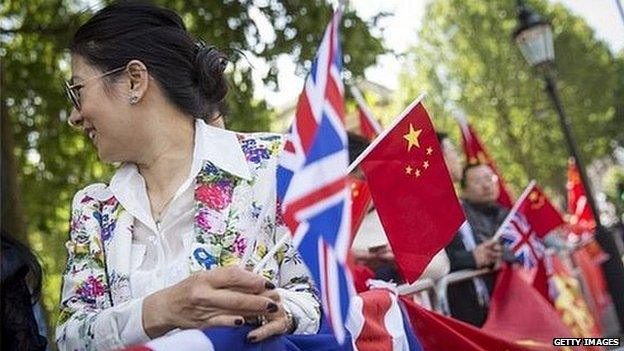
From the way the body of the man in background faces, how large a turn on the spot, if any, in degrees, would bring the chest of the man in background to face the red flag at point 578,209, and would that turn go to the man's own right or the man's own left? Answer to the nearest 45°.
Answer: approximately 135° to the man's own left

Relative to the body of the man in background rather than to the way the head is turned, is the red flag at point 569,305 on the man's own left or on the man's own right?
on the man's own left

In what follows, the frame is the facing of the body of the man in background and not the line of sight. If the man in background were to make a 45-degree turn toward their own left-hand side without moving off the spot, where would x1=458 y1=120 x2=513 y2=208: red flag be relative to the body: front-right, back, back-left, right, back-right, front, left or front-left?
left

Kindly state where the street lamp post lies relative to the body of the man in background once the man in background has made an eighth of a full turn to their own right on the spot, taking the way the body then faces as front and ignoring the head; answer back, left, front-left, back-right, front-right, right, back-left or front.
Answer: back

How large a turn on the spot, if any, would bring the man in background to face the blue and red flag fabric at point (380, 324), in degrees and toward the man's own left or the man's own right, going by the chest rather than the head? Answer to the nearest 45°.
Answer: approximately 45° to the man's own right

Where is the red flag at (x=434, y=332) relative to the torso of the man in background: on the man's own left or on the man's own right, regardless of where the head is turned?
on the man's own right

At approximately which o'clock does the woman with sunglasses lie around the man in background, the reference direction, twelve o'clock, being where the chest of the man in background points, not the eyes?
The woman with sunglasses is roughly at 2 o'clock from the man in background.

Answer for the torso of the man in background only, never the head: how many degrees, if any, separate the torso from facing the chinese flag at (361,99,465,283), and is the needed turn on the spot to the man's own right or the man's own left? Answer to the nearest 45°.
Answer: approximately 45° to the man's own right

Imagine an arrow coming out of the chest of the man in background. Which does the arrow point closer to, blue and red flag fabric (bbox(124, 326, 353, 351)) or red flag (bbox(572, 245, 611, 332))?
the blue and red flag fabric
